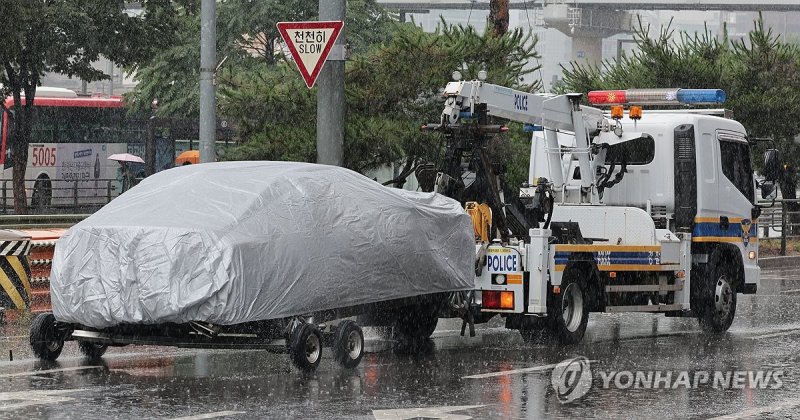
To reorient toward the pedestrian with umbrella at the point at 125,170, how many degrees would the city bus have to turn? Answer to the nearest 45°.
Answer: approximately 90° to its left

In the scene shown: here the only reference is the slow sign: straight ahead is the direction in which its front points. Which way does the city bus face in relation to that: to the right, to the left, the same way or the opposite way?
to the right

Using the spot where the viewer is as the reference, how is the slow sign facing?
facing the viewer

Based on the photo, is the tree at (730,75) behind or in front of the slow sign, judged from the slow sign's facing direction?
behind

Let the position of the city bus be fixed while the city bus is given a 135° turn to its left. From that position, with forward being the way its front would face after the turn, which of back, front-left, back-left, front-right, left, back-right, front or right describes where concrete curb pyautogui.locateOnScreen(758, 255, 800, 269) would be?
front

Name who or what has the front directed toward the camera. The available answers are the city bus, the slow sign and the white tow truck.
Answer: the slow sign

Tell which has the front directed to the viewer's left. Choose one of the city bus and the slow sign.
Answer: the city bus

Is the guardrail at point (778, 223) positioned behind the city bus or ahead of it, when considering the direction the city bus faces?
behind

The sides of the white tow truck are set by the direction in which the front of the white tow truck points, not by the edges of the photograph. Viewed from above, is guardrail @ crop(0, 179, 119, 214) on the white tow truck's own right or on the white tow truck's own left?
on the white tow truck's own left

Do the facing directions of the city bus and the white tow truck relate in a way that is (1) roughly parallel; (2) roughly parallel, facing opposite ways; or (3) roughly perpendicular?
roughly parallel, facing opposite ways

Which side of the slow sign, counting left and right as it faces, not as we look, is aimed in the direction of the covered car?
front

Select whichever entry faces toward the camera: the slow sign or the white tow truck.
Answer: the slow sign

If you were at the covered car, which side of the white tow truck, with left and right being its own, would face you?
back

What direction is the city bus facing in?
to the viewer's left

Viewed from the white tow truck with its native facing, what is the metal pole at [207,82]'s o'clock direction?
The metal pole is roughly at 8 o'clock from the white tow truck.

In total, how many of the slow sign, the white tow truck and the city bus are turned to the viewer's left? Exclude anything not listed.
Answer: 1
